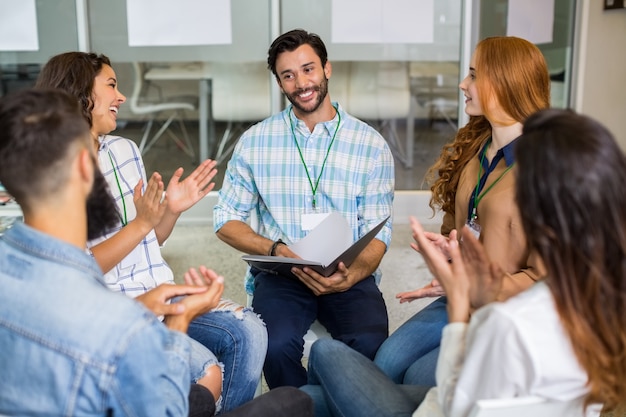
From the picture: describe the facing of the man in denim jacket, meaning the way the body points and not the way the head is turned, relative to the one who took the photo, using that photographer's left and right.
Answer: facing away from the viewer and to the right of the viewer

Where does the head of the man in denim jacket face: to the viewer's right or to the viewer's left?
to the viewer's right

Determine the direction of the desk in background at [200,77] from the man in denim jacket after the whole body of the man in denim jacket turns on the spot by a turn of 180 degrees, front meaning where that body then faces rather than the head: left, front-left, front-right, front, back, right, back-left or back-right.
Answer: back-right
